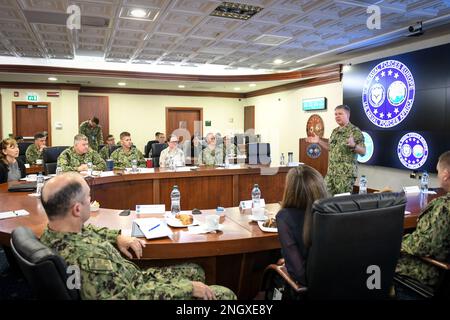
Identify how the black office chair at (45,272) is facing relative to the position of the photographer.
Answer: facing away from the viewer and to the right of the viewer

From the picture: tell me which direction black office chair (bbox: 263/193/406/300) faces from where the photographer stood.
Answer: facing away from the viewer and to the left of the viewer

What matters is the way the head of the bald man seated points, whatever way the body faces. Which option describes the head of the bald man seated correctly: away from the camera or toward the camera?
away from the camera

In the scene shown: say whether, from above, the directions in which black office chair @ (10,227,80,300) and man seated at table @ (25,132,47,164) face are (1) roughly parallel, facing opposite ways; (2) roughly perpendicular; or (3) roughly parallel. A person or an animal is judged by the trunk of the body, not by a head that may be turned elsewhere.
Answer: roughly perpendicular

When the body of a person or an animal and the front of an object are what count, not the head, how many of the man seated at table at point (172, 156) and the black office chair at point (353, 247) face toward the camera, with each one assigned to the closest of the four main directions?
1

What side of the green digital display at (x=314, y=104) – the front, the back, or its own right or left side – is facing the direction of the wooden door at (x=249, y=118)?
right

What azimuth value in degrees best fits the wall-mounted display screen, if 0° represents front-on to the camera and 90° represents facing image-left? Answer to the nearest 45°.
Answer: approximately 45°

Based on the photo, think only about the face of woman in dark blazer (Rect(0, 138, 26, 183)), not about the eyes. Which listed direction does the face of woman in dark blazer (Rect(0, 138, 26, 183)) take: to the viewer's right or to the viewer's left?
to the viewer's right

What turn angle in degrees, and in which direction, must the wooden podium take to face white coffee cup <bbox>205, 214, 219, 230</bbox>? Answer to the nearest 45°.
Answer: approximately 45° to its left
